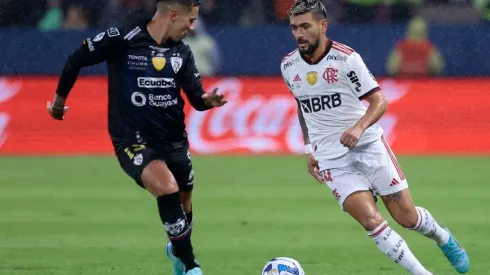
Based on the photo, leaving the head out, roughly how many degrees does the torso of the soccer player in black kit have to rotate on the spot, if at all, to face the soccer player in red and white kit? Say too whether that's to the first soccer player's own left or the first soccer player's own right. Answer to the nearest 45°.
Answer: approximately 45° to the first soccer player's own left

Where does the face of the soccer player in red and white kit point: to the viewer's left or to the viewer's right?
to the viewer's left

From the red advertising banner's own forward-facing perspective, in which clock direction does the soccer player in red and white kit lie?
The soccer player in red and white kit is roughly at 12 o'clock from the red advertising banner.

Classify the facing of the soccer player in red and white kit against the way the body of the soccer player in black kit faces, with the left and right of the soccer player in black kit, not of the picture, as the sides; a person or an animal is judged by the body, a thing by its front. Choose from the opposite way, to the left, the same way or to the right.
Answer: to the right

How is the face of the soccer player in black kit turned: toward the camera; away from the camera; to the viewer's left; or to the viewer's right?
to the viewer's right

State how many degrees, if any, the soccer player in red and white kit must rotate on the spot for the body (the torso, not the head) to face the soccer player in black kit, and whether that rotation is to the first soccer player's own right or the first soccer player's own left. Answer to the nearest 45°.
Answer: approximately 45° to the first soccer player's own right

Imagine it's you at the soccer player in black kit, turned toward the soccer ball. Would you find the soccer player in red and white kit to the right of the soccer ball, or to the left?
left

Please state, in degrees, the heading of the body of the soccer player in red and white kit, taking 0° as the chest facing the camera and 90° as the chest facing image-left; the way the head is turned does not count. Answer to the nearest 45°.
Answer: approximately 45°

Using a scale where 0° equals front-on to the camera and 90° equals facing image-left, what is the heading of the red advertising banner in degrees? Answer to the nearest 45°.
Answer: approximately 0°

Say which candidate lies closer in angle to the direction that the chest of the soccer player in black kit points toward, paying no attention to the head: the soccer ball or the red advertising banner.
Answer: the soccer ball
